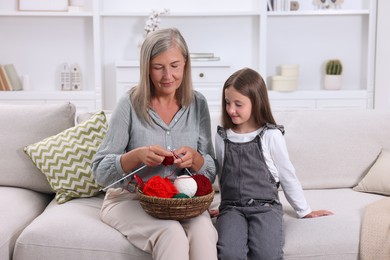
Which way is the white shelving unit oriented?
toward the camera

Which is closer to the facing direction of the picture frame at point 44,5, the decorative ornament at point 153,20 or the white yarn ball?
the white yarn ball

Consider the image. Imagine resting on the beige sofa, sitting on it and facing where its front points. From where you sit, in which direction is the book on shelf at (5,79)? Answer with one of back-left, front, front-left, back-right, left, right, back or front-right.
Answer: back-right

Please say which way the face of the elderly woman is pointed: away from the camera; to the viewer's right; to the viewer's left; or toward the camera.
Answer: toward the camera

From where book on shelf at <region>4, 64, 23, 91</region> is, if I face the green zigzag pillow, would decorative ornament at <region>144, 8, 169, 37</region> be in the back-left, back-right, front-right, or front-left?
front-left

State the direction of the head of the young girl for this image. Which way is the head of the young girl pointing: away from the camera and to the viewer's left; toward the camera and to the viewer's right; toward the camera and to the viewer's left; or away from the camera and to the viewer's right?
toward the camera and to the viewer's left

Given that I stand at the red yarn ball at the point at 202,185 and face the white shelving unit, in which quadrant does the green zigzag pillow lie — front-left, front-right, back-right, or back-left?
front-left

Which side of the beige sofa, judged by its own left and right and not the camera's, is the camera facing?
front

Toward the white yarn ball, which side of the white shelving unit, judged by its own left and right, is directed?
front

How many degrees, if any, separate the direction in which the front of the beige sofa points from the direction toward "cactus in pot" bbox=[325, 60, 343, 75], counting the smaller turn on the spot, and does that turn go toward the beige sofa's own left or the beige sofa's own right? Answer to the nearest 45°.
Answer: approximately 180°

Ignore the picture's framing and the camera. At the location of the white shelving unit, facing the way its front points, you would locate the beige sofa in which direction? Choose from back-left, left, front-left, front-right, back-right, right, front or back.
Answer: front

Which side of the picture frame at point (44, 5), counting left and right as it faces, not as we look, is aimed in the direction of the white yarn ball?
front

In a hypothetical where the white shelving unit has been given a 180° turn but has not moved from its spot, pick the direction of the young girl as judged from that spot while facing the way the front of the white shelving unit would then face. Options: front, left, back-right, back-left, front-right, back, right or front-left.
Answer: back

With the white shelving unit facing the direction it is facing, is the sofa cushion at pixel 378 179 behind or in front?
in front

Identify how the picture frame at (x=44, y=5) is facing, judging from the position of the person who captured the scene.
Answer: facing the viewer

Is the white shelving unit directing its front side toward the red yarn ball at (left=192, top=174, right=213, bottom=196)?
yes

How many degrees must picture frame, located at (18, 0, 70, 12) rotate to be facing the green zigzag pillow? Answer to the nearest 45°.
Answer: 0° — it already faces it

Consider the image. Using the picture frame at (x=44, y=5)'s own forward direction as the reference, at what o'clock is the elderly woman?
The elderly woman is roughly at 12 o'clock from the picture frame.

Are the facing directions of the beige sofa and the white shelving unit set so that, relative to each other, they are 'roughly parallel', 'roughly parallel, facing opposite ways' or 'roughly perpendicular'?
roughly parallel
